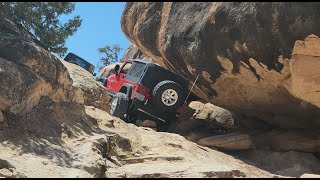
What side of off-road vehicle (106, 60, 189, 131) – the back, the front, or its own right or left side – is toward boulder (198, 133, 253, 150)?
back

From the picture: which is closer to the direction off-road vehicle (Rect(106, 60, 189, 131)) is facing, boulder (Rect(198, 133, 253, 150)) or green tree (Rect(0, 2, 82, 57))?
the green tree

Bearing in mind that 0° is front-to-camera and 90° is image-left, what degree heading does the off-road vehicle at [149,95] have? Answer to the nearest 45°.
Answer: approximately 135°

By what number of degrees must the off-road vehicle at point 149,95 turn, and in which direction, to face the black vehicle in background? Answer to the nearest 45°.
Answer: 0° — it already faces it

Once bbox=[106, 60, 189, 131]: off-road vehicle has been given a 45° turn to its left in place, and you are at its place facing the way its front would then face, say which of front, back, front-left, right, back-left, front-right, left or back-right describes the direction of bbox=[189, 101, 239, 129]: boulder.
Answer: back

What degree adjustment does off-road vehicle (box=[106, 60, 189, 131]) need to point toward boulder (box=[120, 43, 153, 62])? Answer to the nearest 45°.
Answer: approximately 45° to its right

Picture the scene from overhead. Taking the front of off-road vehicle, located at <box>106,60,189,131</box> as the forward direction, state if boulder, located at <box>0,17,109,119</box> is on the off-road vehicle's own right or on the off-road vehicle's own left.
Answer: on the off-road vehicle's own left
